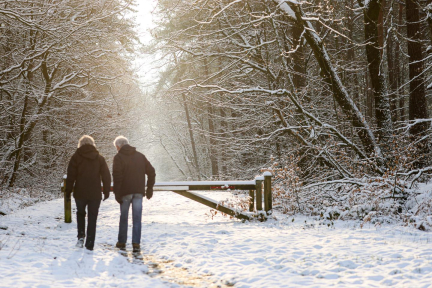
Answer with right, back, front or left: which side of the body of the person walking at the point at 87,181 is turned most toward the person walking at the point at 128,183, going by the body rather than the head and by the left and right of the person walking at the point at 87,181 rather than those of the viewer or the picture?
right

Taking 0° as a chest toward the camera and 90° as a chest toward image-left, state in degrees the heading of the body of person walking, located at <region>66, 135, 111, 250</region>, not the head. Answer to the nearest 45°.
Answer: approximately 180°

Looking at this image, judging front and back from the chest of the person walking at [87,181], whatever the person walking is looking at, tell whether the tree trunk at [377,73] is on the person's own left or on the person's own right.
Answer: on the person's own right

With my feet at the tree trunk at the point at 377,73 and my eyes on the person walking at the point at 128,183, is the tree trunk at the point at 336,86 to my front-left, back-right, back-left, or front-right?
front-right

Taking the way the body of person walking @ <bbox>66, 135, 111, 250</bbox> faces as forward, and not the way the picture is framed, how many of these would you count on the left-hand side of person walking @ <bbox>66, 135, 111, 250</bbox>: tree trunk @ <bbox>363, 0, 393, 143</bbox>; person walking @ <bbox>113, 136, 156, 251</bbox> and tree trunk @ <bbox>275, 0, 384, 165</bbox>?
0

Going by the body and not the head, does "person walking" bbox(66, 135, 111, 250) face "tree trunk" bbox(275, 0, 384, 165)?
no
